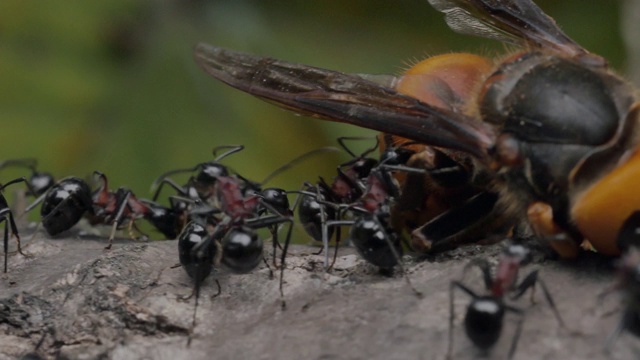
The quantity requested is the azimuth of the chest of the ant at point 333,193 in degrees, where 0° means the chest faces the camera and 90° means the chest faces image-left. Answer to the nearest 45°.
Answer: approximately 270°

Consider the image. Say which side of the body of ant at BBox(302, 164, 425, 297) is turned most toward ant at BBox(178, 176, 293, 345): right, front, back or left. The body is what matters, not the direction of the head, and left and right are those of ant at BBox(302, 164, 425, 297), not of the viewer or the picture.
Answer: left

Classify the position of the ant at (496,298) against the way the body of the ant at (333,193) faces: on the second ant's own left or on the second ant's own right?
on the second ant's own right

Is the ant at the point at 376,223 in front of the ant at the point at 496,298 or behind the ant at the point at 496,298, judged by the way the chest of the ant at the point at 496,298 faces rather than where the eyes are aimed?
in front

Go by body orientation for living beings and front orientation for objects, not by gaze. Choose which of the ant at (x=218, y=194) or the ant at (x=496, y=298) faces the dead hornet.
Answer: the ant at (x=496, y=298)

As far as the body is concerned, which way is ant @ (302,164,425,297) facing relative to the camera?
away from the camera

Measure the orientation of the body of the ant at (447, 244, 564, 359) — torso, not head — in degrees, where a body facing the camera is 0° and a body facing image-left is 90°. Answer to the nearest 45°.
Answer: approximately 180°

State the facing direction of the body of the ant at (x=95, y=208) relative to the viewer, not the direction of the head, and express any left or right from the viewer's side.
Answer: facing to the right of the viewer

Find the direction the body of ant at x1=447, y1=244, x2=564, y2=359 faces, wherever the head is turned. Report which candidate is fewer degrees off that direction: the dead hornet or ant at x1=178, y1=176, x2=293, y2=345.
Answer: the dead hornet

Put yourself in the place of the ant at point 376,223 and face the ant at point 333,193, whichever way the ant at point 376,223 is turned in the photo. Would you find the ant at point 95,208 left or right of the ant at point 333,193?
left
